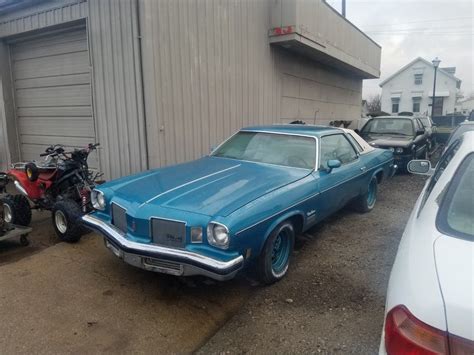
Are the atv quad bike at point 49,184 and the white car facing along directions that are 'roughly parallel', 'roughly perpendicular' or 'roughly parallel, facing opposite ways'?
roughly perpendicular

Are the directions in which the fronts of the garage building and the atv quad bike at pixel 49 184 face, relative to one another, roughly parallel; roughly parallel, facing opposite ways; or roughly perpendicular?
roughly perpendicular

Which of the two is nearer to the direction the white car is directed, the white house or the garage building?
the white house

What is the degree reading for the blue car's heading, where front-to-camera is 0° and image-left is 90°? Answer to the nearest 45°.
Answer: approximately 45°

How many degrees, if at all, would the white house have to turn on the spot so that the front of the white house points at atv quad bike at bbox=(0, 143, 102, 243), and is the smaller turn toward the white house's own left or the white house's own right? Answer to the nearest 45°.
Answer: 0° — it already faces it

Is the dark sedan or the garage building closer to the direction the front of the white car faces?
the dark sedan

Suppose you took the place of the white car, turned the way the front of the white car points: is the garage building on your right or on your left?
on your left

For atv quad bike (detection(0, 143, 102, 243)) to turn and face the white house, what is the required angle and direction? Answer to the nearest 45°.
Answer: approximately 90° to its left

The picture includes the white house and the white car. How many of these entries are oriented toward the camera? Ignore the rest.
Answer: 1
